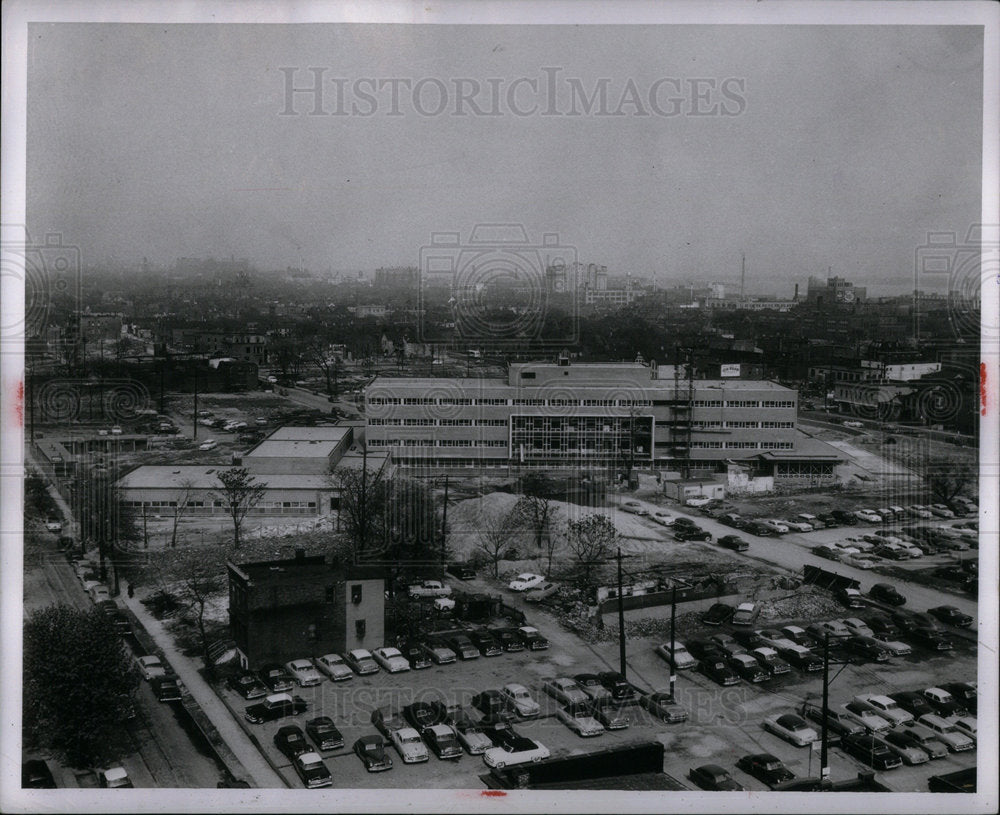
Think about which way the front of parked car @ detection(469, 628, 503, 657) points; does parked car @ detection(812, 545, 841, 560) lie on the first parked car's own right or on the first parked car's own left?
on the first parked car's own left

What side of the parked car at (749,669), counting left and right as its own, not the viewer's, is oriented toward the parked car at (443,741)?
right

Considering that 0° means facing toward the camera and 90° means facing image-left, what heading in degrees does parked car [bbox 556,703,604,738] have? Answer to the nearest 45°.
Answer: approximately 315°

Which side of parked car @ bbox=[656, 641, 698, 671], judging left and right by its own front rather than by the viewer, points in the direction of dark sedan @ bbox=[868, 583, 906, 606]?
left
